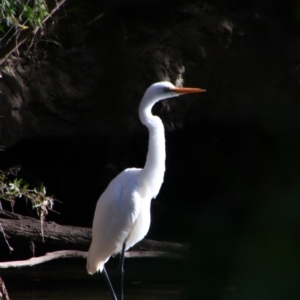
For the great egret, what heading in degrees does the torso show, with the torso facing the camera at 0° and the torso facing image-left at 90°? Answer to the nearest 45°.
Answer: approximately 270°
